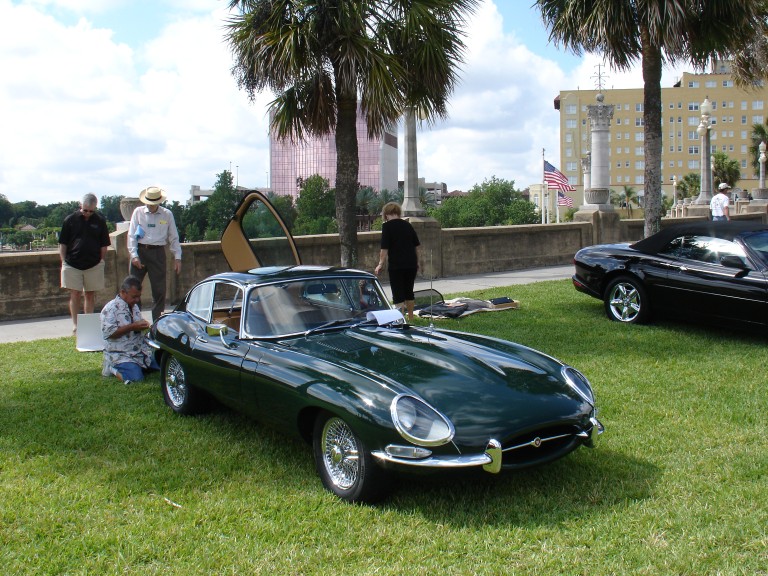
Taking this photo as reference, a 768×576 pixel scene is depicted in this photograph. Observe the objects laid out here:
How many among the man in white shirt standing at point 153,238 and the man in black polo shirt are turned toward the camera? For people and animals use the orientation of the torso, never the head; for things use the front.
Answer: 2

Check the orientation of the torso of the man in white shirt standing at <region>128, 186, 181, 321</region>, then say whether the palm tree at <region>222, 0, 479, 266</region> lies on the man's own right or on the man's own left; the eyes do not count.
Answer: on the man's own left

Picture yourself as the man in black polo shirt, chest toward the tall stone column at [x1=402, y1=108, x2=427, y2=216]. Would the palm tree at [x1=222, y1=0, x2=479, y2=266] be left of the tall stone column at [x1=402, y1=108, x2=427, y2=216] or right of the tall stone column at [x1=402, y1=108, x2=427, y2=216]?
right

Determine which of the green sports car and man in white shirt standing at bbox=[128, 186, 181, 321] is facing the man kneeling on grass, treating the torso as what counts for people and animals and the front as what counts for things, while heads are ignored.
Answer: the man in white shirt standing

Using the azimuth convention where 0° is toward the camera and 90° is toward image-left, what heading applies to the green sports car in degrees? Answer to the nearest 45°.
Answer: approximately 315°

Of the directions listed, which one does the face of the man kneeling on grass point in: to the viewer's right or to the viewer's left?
to the viewer's right

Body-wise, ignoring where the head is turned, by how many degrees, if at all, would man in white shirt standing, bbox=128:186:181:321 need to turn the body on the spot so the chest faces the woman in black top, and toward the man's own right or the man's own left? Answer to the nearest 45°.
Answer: approximately 90° to the man's own left

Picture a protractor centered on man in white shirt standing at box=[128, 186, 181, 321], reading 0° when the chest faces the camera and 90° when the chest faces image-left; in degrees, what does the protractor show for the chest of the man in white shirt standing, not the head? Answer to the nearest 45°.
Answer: approximately 0°

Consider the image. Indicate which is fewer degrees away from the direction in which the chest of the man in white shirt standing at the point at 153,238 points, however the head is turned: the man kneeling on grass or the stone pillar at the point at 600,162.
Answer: the man kneeling on grass

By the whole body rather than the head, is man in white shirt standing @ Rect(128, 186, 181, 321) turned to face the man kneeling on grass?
yes

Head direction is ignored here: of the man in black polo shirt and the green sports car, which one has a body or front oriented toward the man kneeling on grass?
the man in black polo shirt
